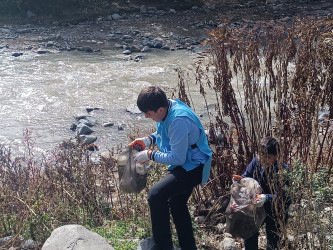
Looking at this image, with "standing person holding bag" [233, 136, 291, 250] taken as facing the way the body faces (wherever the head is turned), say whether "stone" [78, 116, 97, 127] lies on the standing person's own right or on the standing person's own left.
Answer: on the standing person's own right

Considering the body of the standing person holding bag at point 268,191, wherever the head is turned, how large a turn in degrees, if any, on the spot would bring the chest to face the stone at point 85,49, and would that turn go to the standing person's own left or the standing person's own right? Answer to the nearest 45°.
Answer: approximately 90° to the standing person's own right

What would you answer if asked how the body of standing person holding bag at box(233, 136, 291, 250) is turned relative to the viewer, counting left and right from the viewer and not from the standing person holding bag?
facing the viewer and to the left of the viewer

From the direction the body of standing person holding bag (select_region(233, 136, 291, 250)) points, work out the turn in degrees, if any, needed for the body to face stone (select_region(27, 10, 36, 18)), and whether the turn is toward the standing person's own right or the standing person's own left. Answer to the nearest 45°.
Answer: approximately 90° to the standing person's own right

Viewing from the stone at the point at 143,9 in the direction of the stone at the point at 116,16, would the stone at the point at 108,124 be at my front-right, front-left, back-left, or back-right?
front-left

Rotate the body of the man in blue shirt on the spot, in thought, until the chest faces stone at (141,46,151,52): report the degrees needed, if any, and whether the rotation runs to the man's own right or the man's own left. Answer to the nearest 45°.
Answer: approximately 90° to the man's own right

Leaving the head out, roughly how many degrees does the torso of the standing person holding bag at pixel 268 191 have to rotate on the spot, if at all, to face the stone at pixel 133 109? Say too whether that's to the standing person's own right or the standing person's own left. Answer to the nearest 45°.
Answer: approximately 90° to the standing person's own right

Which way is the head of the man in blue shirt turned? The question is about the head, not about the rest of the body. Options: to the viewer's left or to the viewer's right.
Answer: to the viewer's left

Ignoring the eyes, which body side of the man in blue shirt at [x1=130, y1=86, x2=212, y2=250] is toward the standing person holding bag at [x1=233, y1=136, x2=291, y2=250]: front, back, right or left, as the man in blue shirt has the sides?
back

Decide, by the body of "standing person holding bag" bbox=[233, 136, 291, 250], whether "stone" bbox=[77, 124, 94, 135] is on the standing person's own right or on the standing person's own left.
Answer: on the standing person's own right

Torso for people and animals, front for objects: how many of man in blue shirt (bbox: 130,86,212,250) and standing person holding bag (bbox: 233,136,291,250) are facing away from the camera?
0

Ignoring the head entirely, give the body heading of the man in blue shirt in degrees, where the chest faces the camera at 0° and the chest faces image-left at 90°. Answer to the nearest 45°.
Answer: approximately 90°

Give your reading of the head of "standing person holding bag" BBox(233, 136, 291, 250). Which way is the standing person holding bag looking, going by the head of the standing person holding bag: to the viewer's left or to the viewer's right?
to the viewer's left

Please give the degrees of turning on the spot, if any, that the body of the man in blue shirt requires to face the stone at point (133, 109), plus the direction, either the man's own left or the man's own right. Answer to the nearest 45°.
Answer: approximately 90° to the man's own right
